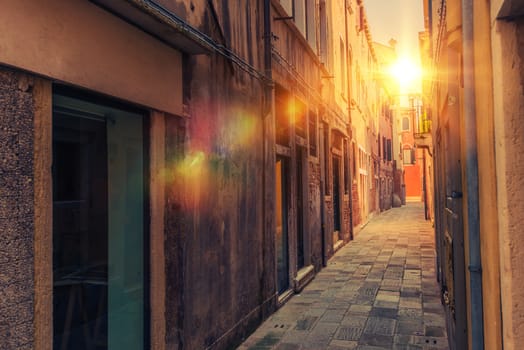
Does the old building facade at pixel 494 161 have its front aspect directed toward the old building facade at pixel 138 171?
yes

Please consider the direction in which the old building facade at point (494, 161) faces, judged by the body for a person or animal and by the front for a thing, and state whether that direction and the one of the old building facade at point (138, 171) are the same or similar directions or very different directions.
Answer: very different directions

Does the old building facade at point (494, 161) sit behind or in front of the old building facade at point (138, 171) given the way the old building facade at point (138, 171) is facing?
in front

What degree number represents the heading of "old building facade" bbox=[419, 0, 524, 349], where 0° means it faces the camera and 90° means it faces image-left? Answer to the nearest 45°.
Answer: approximately 90°

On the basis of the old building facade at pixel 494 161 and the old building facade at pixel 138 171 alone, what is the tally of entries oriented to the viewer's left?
1

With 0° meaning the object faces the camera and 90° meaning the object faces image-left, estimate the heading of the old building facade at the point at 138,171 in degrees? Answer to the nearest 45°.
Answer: approximately 315°

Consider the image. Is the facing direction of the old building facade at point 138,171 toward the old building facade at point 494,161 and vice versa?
yes
